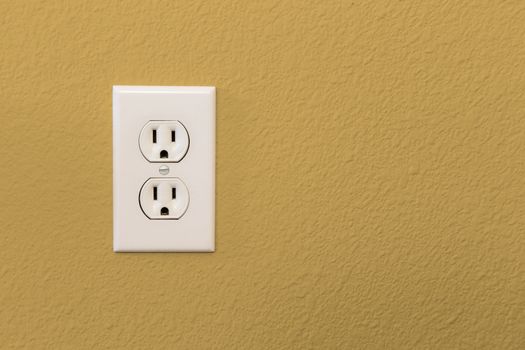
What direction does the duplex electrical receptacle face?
toward the camera
